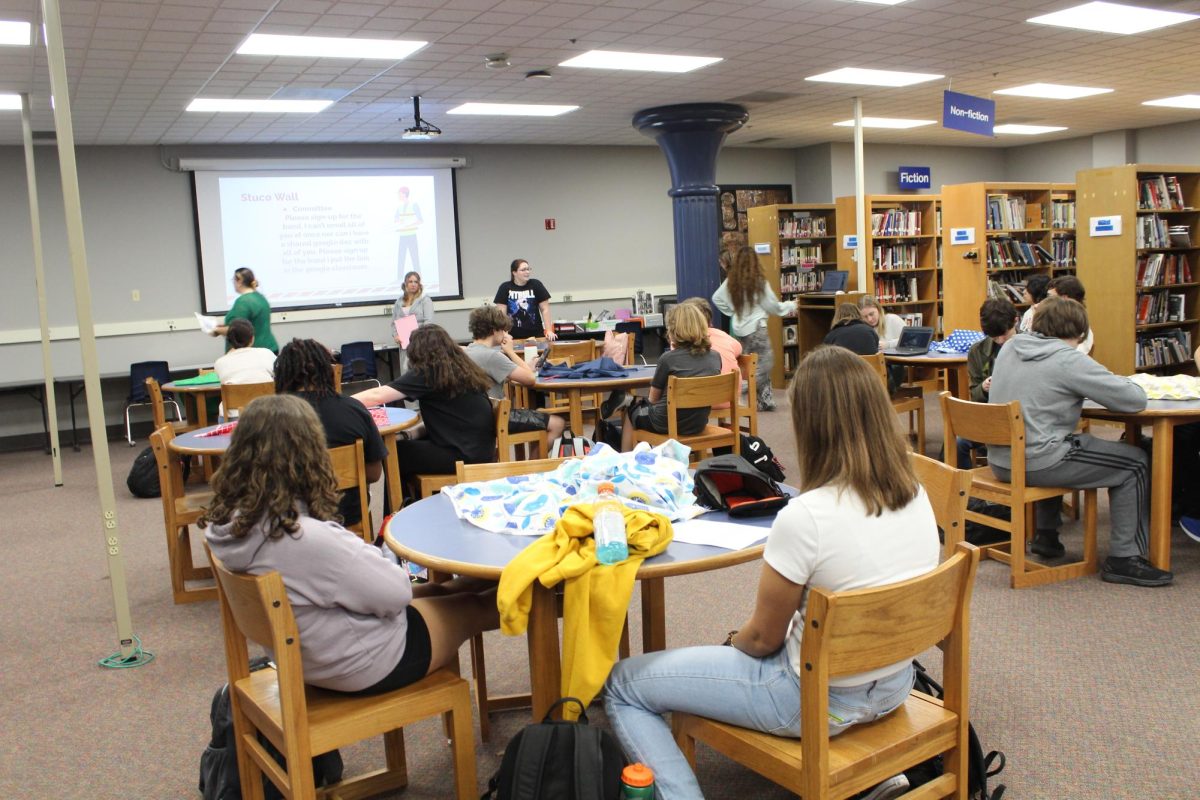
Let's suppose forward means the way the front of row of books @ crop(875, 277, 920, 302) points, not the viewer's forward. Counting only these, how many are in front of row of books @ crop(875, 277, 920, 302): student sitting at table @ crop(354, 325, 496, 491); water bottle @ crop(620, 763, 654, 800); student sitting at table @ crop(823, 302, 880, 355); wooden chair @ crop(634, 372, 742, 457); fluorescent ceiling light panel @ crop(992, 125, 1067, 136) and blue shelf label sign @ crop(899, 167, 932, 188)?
4

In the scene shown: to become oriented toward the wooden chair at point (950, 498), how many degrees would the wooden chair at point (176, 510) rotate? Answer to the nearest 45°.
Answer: approximately 45° to its right

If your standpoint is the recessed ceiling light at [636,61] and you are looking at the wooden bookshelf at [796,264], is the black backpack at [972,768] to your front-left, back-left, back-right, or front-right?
back-right

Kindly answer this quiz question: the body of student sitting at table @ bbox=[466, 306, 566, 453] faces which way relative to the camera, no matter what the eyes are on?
to the viewer's right

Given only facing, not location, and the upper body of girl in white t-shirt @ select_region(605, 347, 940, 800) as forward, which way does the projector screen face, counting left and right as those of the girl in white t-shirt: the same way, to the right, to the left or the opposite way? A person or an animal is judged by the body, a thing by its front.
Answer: the opposite way

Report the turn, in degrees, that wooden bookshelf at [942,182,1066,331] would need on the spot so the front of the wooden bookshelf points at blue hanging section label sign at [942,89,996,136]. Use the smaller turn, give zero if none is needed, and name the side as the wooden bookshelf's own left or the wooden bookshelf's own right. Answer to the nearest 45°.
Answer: approximately 45° to the wooden bookshelf's own right

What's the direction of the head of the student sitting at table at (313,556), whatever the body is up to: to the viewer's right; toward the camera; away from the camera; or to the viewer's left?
away from the camera

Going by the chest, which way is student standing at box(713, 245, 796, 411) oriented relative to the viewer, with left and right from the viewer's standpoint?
facing away from the viewer

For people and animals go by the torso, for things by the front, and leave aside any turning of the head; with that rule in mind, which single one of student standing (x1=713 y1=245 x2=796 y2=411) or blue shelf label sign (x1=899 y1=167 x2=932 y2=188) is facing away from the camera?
the student standing

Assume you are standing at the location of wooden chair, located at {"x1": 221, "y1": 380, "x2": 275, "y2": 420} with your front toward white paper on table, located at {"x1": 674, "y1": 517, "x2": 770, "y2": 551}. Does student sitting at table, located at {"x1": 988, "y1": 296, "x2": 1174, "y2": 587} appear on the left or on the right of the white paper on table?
left

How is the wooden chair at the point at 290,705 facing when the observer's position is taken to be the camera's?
facing away from the viewer and to the right of the viewer

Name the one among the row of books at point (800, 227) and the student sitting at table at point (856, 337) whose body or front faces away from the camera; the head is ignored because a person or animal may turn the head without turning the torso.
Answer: the student sitting at table

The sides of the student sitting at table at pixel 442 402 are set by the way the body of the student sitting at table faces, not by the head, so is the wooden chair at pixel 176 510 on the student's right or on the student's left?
on the student's left

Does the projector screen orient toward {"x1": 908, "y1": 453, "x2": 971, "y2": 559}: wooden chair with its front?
yes

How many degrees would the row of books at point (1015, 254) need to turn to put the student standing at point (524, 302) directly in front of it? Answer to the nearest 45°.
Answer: approximately 90° to its right
